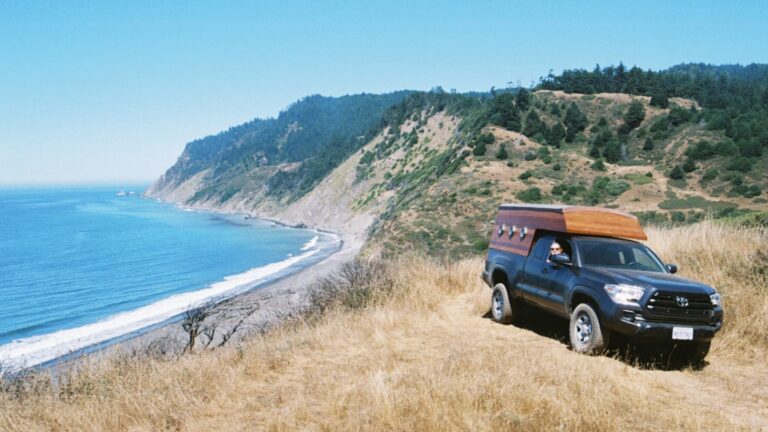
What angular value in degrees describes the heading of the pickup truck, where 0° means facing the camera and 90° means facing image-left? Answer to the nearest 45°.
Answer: approximately 315°

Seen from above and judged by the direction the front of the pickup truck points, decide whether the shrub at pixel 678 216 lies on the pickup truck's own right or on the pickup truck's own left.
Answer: on the pickup truck's own left
